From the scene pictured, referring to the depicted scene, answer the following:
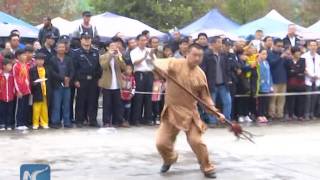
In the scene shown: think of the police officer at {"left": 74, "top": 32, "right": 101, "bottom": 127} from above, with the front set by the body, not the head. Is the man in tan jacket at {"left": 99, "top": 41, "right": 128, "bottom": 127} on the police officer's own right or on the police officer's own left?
on the police officer's own left

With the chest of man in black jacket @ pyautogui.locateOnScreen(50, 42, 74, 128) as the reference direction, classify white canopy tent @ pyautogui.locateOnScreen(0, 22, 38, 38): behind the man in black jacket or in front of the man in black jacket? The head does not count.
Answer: behind

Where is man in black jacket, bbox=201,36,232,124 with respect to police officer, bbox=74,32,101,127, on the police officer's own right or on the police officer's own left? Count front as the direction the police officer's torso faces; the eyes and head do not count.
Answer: on the police officer's own left

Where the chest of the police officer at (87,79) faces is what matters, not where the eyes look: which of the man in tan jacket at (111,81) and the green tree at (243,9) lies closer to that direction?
the man in tan jacket

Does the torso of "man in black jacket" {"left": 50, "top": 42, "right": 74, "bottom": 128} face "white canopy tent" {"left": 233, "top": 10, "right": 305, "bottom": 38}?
no

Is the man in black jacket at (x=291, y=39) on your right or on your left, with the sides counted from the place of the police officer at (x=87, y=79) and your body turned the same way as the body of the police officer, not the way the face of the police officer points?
on your left

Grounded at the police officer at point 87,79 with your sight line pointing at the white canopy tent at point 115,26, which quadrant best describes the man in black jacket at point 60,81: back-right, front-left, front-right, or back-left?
back-left

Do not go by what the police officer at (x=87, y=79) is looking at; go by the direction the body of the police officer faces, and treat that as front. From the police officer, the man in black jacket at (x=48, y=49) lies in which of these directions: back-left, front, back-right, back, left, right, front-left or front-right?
right

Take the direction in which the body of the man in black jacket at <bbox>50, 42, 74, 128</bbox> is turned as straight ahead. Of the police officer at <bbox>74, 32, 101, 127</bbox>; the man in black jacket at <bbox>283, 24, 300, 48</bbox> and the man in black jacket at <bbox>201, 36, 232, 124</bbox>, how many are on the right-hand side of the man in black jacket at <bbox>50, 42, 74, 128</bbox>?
0

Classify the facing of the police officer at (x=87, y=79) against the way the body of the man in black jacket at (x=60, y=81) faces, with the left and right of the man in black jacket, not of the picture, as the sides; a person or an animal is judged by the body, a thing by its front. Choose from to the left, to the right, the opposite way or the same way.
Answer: the same way

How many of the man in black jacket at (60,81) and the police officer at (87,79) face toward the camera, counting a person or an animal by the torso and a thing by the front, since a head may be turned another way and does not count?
2

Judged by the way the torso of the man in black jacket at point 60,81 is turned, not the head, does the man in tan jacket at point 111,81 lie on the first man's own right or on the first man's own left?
on the first man's own left

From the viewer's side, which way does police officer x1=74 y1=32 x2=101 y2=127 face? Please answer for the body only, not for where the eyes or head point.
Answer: toward the camera
